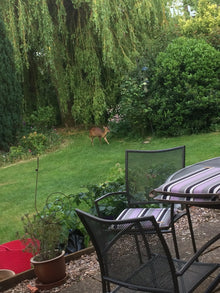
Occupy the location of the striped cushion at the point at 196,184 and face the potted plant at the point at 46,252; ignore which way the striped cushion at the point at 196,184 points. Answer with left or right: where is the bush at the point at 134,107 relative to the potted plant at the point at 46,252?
right

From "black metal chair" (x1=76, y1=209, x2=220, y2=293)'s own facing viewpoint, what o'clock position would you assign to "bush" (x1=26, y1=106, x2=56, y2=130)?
The bush is roughly at 10 o'clock from the black metal chair.

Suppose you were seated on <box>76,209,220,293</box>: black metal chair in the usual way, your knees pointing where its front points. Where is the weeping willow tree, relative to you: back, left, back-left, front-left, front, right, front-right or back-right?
front-left

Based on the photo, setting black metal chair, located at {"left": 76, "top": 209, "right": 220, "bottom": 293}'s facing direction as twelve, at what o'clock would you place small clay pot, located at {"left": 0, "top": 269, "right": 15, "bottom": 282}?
The small clay pot is roughly at 9 o'clock from the black metal chair.

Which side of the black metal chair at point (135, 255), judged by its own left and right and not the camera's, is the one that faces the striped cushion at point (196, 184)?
front

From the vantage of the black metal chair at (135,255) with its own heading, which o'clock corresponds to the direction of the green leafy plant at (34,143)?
The green leafy plant is roughly at 10 o'clock from the black metal chair.

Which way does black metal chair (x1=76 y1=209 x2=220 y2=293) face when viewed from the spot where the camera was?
facing away from the viewer and to the right of the viewer

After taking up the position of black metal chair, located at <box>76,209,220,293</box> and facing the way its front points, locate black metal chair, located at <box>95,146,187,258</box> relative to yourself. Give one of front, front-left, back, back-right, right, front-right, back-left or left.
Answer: front-left

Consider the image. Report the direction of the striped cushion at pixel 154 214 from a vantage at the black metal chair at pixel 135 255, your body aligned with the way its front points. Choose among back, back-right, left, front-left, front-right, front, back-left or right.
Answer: front-left

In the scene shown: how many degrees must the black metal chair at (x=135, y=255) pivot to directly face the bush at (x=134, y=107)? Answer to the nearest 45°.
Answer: approximately 45° to its left

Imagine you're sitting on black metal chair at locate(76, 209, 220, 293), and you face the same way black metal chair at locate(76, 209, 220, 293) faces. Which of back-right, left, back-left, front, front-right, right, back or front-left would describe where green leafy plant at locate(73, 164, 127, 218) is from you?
front-left
